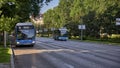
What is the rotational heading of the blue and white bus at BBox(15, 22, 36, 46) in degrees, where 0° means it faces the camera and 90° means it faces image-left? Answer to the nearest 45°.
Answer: approximately 0°
